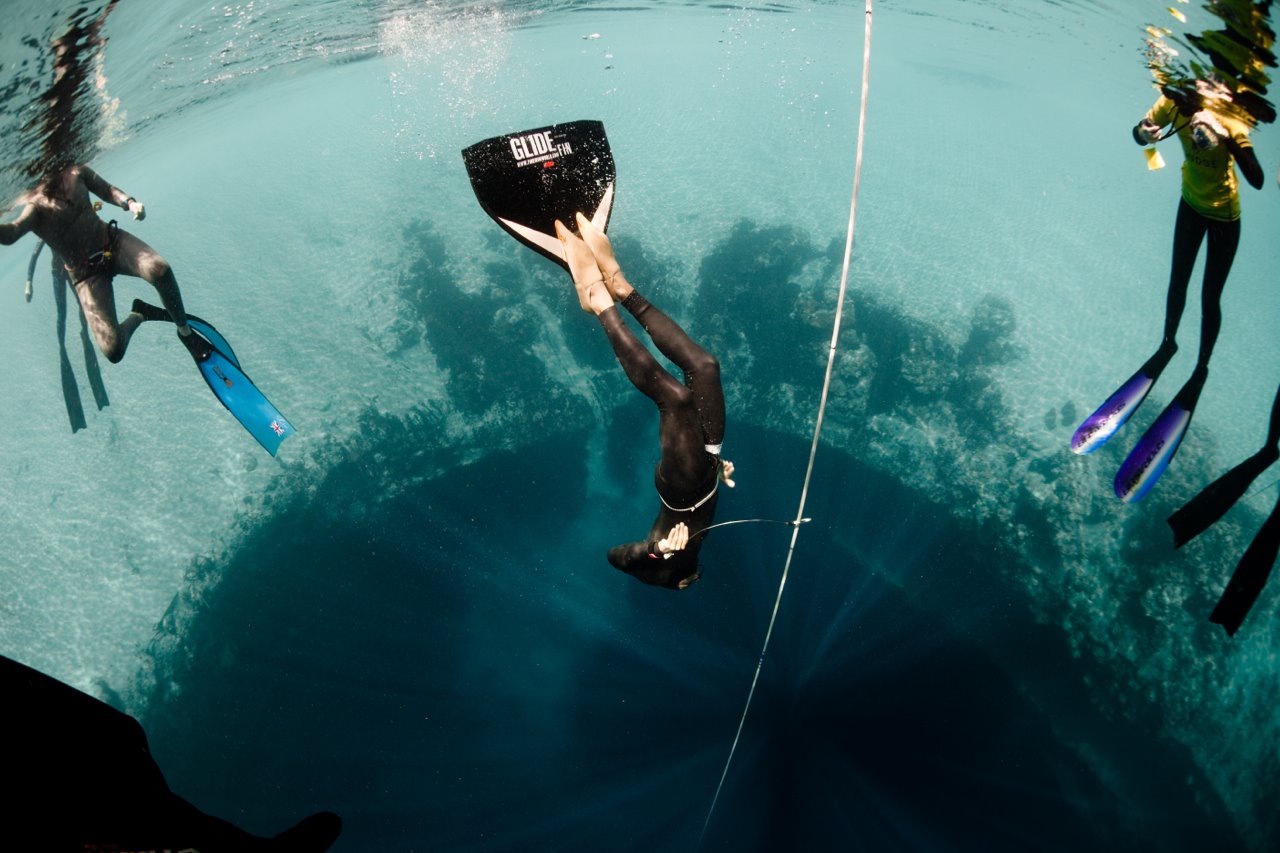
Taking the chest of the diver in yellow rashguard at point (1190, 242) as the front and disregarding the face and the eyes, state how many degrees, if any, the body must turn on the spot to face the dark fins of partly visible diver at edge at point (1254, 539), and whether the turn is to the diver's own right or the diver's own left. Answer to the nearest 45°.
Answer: approximately 90° to the diver's own left

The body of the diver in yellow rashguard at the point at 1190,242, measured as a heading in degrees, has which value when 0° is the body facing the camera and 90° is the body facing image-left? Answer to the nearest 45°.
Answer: approximately 45°

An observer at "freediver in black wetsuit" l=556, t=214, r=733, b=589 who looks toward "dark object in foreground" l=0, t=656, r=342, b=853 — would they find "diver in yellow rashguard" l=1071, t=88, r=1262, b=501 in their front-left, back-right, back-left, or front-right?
back-left

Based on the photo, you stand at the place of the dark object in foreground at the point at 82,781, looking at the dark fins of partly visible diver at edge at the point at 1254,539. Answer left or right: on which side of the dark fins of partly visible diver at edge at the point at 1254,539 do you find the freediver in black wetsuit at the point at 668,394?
left
